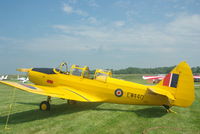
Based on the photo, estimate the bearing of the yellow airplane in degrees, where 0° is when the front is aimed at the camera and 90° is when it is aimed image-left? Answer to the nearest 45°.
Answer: approximately 135°
